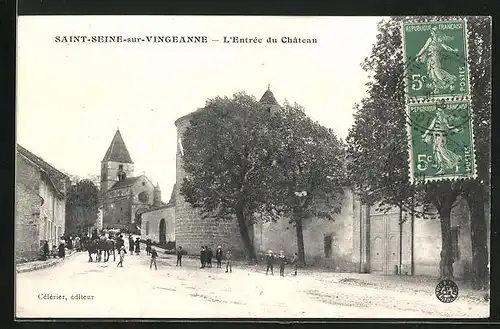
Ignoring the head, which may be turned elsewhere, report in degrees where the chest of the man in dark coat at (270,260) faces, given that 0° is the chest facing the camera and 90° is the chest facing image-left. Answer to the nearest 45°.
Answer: approximately 0°

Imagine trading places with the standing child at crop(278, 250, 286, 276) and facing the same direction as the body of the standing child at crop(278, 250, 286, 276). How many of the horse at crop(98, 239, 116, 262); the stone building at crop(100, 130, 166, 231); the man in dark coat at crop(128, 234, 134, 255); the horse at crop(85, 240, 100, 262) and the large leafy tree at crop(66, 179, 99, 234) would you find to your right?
5

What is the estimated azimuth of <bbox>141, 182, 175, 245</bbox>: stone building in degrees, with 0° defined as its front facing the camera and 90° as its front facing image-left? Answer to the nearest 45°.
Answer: approximately 45°

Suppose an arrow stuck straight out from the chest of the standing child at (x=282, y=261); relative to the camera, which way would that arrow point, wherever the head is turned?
toward the camera

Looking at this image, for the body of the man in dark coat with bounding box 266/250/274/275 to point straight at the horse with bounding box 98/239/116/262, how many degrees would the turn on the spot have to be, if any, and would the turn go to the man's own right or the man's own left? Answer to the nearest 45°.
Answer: approximately 90° to the man's own right
